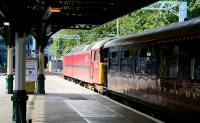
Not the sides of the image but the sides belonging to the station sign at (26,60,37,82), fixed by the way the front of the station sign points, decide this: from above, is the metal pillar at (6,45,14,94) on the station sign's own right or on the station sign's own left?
on the station sign's own right

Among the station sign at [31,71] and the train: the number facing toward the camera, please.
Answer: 1

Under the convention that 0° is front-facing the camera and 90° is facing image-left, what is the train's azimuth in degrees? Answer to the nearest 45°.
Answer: approximately 135°

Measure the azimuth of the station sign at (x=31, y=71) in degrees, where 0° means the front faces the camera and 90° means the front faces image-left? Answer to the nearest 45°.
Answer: approximately 0°

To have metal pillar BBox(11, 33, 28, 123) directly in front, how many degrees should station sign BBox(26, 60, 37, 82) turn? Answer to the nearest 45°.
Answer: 0° — it already faces it
